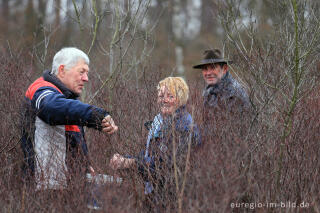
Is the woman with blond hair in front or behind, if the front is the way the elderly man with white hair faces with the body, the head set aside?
in front

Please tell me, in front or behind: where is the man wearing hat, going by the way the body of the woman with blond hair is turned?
behind

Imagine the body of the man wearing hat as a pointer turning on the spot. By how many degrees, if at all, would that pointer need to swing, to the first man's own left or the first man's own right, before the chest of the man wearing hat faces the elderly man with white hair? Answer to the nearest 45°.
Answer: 0° — they already face them

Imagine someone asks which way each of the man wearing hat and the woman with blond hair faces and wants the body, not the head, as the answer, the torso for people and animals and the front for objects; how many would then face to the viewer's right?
0

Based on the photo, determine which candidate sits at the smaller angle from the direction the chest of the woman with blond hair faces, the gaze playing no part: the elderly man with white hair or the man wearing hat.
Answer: the elderly man with white hair

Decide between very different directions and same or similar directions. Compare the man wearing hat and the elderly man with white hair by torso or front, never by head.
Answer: very different directions

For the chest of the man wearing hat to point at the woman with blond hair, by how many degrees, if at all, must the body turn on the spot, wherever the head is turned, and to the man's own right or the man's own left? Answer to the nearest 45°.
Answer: approximately 45° to the man's own left

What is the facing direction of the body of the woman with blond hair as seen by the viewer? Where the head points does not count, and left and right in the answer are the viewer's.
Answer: facing the viewer and to the left of the viewer

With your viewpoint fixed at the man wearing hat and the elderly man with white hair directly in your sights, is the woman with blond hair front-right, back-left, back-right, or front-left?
front-left

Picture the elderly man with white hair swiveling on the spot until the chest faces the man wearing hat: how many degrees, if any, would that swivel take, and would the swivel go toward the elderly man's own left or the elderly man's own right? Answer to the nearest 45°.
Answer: approximately 45° to the elderly man's own left

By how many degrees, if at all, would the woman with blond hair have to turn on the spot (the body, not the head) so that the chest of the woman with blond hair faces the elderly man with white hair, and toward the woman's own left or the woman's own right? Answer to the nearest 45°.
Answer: approximately 45° to the woman's own right

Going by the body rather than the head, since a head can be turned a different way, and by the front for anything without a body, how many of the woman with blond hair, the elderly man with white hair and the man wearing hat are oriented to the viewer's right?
1

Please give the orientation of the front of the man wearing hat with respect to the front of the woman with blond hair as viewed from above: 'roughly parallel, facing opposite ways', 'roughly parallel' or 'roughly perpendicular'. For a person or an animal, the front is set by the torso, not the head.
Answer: roughly parallel

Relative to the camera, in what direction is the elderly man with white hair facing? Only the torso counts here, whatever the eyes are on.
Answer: to the viewer's right

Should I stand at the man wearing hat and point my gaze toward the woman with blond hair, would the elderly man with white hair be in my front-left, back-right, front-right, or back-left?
front-right
